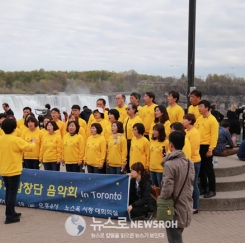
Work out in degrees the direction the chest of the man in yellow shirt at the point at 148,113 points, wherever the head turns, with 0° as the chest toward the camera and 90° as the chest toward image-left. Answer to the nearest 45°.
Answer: approximately 45°

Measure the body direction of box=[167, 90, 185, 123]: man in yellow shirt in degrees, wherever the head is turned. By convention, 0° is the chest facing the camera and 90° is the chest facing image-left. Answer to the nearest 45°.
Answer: approximately 45°

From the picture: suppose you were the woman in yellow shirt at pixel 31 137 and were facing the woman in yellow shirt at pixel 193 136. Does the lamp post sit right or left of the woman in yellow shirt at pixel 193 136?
left

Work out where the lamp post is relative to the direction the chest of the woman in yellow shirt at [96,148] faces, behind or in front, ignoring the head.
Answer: behind

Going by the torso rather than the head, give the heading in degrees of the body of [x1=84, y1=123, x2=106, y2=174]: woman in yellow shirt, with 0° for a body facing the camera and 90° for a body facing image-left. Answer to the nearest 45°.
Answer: approximately 45°

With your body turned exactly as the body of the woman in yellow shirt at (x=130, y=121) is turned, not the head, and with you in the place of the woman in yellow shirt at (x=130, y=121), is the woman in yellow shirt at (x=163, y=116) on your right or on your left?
on your left

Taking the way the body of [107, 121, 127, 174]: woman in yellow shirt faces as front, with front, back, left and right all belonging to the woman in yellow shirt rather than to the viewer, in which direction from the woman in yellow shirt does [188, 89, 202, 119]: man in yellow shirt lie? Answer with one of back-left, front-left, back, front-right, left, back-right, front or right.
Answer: back-left

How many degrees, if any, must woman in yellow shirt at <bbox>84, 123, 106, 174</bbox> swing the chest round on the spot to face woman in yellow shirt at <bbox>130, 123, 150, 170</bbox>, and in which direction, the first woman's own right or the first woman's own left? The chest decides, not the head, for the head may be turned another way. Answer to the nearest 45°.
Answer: approximately 90° to the first woman's own left
